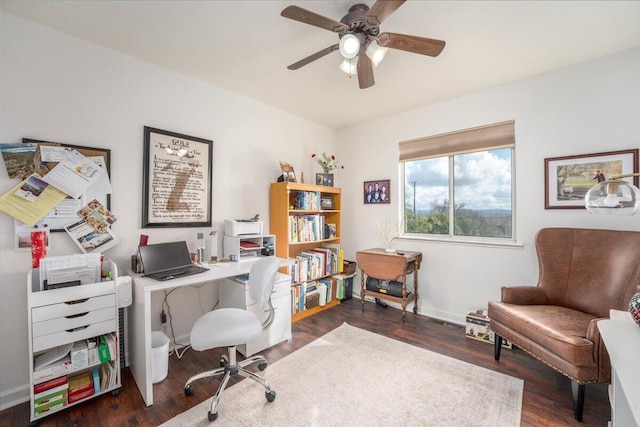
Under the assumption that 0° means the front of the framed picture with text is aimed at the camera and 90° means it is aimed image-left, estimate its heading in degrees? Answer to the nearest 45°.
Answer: approximately 315°

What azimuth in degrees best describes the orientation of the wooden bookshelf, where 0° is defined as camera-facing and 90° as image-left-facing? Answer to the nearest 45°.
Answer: approximately 315°

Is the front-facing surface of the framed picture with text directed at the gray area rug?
yes

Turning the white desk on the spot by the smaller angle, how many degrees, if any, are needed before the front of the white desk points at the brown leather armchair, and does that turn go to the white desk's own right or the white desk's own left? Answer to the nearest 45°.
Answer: approximately 45° to the white desk's own left

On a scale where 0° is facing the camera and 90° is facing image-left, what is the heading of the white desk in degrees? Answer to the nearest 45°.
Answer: approximately 315°

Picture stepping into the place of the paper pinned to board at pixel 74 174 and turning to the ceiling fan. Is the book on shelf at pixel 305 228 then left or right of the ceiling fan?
left

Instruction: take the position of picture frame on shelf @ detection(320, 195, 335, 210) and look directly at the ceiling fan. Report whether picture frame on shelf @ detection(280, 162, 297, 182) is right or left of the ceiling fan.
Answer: right

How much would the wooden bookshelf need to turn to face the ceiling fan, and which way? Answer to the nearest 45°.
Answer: approximately 45° to its right
